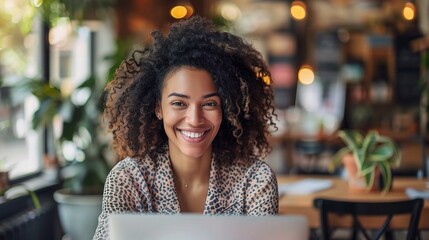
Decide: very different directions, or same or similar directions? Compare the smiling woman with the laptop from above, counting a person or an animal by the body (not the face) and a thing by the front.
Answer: very different directions

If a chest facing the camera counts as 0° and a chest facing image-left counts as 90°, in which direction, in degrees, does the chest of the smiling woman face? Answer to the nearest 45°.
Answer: approximately 0°

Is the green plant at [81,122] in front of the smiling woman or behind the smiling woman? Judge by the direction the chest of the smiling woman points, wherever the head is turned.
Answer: behind

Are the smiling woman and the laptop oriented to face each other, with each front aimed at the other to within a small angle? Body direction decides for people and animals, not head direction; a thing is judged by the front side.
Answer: yes

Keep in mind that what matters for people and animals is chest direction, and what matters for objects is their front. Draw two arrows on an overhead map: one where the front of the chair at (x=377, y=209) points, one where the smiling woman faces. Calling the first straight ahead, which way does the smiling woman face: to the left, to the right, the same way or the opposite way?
the opposite way

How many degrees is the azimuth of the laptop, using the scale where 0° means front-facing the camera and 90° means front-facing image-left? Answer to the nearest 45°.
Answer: approximately 180°

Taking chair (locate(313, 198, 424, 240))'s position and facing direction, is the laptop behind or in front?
behind

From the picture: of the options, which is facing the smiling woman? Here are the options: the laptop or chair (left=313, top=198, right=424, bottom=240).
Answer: the laptop

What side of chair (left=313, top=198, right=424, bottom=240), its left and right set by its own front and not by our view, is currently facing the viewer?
back

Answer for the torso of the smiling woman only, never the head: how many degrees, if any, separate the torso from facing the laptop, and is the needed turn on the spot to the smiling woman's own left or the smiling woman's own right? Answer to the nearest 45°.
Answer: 0° — they already face it

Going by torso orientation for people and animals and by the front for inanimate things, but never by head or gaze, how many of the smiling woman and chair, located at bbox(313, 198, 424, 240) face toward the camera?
1
